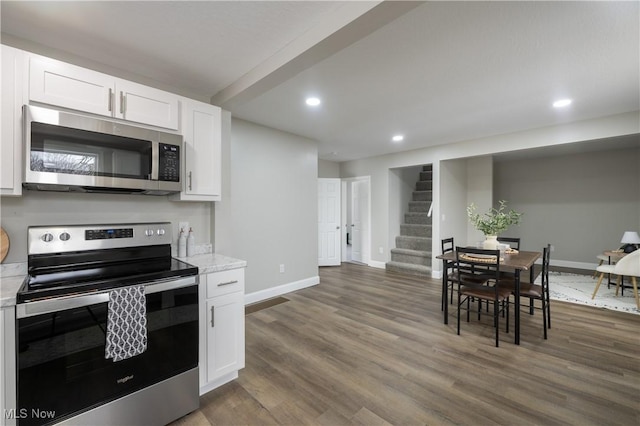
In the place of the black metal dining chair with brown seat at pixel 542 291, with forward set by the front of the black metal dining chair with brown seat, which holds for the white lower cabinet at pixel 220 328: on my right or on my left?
on my left

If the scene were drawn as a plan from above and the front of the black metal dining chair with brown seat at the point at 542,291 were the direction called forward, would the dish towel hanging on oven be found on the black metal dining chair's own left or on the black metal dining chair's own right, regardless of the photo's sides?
on the black metal dining chair's own left

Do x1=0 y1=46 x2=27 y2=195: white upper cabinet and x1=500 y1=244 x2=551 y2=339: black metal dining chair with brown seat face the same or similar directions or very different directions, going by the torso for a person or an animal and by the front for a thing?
very different directions

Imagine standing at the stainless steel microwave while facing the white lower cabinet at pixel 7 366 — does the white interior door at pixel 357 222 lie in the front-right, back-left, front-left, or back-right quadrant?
back-left

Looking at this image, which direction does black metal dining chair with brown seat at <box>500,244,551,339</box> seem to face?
to the viewer's left

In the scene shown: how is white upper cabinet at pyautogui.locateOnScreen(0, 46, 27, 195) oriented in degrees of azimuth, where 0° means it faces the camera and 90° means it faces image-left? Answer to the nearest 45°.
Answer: approximately 0°

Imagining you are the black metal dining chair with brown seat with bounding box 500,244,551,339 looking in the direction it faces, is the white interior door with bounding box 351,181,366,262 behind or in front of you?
in front

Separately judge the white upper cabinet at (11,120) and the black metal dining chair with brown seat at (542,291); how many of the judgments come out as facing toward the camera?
1

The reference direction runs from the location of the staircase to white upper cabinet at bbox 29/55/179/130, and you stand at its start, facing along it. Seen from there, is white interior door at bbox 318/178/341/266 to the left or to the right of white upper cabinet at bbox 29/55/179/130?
right
